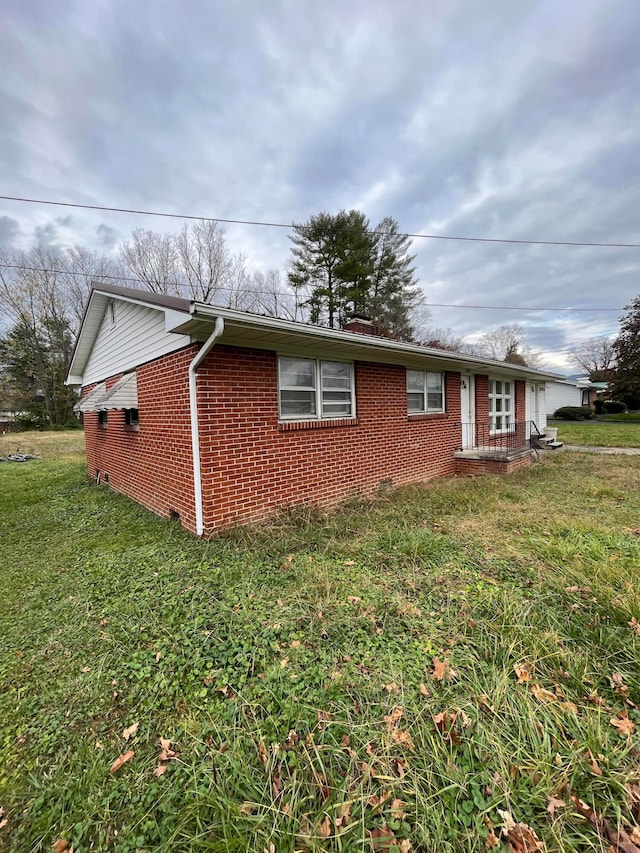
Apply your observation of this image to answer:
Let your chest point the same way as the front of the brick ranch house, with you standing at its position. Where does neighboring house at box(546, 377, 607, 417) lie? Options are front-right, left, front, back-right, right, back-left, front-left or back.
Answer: left

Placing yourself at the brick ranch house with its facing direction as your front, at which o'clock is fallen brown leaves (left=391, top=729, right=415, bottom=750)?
The fallen brown leaves is roughly at 1 o'clock from the brick ranch house.

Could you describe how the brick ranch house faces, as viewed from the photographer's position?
facing the viewer and to the right of the viewer

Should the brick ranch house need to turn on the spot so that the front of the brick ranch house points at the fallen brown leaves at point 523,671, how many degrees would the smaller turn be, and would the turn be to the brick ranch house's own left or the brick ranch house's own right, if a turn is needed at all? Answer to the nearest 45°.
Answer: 0° — it already faces it

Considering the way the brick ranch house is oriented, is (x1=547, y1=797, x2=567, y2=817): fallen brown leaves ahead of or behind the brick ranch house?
ahead

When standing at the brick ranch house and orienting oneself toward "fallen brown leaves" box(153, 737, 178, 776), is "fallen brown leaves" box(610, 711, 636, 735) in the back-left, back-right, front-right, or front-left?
front-left

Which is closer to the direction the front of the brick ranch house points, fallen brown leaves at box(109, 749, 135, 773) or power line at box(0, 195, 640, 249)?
the fallen brown leaves

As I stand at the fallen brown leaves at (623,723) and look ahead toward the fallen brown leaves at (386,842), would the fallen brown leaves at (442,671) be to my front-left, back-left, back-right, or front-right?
front-right

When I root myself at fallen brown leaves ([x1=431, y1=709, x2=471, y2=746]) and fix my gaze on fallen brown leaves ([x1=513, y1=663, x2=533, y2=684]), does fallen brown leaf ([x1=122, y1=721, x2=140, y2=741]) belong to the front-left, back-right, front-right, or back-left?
back-left

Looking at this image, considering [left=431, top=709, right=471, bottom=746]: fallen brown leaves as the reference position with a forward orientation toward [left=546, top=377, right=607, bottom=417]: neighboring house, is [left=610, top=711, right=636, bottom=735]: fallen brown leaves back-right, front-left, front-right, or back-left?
front-right

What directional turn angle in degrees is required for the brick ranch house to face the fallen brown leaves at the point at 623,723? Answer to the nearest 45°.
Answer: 0° — it already faces it

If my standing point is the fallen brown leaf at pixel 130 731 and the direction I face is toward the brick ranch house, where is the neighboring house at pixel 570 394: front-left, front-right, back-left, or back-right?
front-right
